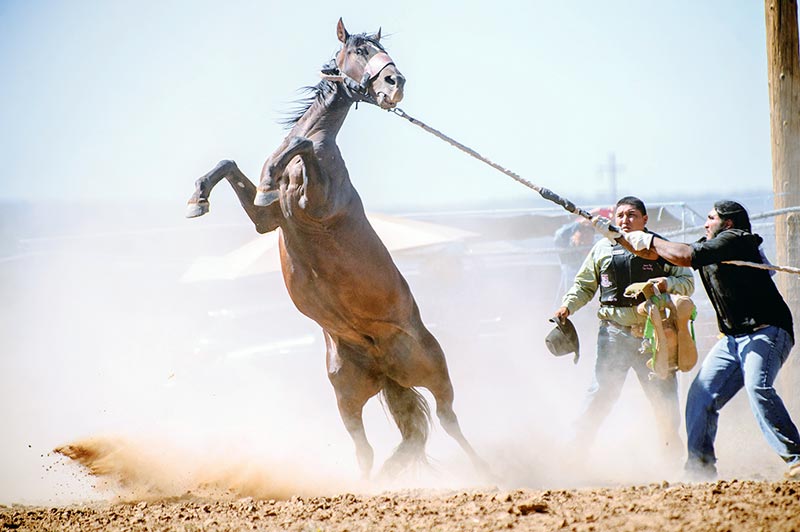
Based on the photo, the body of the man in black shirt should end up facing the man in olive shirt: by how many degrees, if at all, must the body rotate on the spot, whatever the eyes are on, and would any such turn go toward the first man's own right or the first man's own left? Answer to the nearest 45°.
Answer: approximately 45° to the first man's own right

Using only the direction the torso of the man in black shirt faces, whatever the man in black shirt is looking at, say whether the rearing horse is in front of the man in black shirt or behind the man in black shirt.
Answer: in front

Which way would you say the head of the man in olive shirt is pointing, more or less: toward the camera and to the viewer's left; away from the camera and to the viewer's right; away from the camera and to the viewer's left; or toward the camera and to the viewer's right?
toward the camera and to the viewer's left

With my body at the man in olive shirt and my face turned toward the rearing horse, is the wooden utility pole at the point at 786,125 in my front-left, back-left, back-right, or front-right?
back-right

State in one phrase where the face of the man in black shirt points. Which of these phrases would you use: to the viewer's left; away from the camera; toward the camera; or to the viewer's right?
to the viewer's left

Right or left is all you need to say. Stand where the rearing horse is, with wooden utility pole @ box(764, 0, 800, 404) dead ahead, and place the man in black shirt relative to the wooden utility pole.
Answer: right

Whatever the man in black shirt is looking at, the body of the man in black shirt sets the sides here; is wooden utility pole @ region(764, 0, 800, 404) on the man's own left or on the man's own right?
on the man's own right

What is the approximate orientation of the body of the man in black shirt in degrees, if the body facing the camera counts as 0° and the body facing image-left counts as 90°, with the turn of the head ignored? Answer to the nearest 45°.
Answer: approximately 90°

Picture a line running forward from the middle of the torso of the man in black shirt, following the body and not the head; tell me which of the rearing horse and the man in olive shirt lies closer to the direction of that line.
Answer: the rearing horse

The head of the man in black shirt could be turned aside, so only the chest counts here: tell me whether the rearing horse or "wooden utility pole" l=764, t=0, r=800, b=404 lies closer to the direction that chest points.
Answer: the rearing horse
